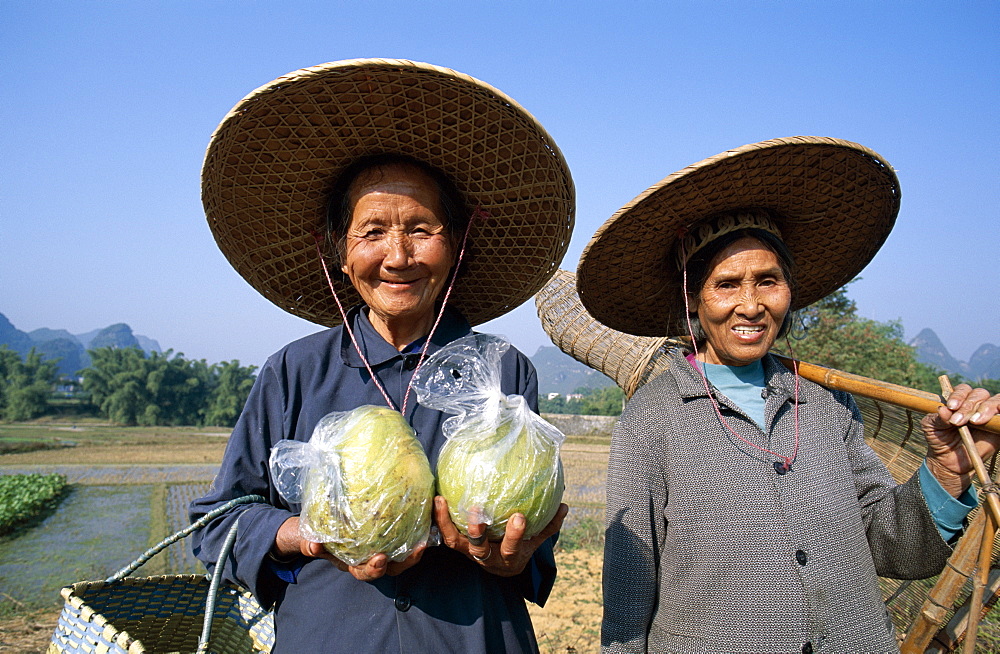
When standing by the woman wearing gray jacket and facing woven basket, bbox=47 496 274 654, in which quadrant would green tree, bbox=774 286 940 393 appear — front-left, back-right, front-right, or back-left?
back-right

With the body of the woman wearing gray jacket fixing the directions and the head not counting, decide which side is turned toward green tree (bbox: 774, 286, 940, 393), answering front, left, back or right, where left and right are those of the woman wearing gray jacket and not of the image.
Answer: back

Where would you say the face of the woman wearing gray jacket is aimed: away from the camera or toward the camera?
toward the camera

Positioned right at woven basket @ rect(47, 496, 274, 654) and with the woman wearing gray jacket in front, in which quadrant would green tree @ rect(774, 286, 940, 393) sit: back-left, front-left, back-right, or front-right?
front-left

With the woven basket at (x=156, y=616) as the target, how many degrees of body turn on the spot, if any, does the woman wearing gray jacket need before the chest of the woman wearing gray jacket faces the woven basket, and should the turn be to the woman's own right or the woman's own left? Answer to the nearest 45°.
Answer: approximately 90° to the woman's own right

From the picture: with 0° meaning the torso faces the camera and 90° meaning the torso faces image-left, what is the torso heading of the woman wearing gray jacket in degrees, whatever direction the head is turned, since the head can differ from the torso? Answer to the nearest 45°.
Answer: approximately 0°

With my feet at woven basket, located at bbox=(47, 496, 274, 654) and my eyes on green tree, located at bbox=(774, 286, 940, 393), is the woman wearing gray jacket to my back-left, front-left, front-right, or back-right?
front-right

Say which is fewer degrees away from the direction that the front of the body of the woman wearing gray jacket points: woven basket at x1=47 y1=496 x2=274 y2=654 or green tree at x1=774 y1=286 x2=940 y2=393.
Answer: the woven basket

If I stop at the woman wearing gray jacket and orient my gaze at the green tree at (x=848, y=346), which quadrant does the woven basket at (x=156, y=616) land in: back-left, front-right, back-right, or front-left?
back-left
